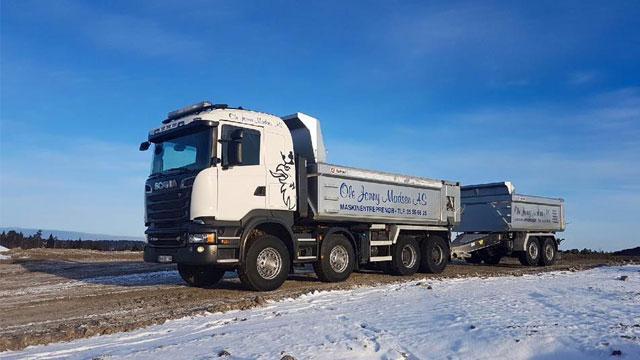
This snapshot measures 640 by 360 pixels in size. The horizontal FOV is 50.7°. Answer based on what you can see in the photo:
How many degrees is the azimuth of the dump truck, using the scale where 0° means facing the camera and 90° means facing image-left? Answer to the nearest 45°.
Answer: approximately 45°

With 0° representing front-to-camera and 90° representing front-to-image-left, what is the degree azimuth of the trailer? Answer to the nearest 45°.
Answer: approximately 45°

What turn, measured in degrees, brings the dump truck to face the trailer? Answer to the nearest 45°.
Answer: approximately 180°
